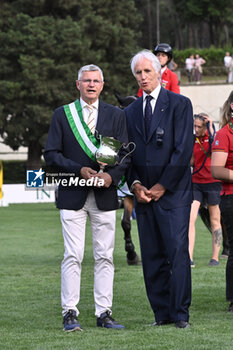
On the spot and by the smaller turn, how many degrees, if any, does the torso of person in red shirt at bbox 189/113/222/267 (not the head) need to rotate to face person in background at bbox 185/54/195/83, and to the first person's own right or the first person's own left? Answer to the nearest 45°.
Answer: approximately 135° to the first person's own right

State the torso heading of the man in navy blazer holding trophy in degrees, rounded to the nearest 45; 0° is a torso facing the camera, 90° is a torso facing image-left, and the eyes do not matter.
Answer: approximately 0°

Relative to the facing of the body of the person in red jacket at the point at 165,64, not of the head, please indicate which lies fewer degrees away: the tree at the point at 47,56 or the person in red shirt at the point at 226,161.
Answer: the person in red shirt

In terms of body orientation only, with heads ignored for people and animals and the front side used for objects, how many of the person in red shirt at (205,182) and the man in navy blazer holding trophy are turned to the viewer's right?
0

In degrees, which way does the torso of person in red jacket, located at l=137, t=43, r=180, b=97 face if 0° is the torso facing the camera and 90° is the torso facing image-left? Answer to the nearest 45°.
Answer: approximately 45°

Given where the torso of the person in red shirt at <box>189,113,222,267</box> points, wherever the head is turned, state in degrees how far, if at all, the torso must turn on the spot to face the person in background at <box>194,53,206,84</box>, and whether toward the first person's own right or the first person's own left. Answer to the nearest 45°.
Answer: approximately 135° to the first person's own right
